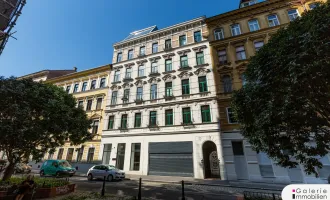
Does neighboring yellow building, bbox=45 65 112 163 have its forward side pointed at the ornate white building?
no

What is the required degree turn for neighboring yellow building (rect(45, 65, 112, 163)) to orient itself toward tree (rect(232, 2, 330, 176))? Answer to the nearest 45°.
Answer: approximately 45° to its left

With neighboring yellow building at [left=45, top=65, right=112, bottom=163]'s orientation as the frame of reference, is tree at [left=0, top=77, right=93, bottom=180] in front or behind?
in front

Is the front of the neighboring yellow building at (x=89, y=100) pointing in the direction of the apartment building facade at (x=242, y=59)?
no

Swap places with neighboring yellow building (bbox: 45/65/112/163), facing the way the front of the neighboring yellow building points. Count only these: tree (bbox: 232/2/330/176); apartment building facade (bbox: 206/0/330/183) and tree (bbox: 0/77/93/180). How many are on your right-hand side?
0

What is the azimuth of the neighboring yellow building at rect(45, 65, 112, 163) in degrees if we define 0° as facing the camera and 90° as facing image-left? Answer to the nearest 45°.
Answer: approximately 45°
